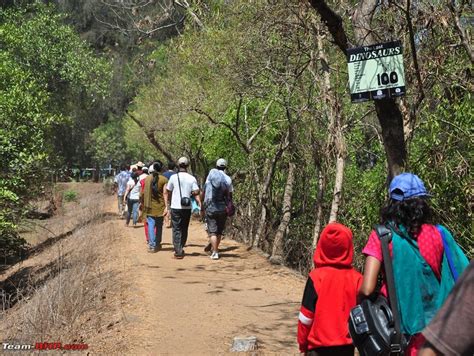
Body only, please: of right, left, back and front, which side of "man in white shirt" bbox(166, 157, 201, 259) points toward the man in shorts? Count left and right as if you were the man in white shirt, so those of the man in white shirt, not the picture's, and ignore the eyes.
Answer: right

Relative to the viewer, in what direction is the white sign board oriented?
toward the camera

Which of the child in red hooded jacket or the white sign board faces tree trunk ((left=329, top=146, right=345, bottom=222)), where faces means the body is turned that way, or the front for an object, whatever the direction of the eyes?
the child in red hooded jacket

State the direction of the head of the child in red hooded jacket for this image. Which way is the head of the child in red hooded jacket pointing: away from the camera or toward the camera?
away from the camera

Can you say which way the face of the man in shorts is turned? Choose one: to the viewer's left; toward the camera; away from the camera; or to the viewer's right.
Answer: away from the camera

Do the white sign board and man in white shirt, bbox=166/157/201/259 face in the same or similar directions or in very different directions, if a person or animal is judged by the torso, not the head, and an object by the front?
very different directions

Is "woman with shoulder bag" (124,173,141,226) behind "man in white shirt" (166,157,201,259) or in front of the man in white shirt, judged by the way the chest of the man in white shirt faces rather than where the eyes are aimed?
in front

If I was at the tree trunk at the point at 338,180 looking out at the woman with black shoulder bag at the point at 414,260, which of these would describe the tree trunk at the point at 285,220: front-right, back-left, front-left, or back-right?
back-right

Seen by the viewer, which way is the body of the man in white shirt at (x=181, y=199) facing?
away from the camera

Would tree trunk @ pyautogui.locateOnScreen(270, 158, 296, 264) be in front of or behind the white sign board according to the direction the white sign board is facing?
behind

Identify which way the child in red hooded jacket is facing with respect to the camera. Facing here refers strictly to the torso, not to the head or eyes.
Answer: away from the camera

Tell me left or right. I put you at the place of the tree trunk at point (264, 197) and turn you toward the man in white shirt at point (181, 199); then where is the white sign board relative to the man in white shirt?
left

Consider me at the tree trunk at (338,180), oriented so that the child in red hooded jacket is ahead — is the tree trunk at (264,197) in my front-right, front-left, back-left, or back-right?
back-right

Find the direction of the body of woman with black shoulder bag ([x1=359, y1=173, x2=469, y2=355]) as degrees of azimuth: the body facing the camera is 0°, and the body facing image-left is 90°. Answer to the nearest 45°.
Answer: approximately 180°
